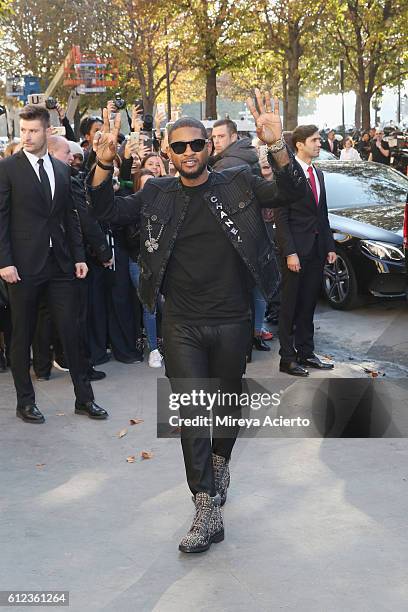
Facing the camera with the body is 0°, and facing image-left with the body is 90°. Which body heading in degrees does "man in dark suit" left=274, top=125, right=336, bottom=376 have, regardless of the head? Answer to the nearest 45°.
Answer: approximately 315°

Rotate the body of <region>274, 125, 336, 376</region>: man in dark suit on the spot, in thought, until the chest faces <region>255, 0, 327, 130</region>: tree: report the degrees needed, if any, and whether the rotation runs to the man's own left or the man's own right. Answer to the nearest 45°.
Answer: approximately 135° to the man's own left

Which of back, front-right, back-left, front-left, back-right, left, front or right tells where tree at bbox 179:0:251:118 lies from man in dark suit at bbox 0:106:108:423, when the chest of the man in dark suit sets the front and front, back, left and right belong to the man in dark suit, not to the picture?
back-left

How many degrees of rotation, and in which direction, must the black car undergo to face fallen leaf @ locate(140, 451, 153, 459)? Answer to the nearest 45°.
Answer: approximately 45° to its right

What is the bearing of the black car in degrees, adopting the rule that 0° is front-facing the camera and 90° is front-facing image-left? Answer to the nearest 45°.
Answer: approximately 315°

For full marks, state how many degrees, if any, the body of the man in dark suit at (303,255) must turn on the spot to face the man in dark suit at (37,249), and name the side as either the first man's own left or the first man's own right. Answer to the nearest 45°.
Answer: approximately 90° to the first man's own right

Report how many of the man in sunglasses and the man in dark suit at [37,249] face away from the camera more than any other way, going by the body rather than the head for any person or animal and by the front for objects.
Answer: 0

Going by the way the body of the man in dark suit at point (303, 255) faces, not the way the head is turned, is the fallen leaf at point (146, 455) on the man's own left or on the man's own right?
on the man's own right

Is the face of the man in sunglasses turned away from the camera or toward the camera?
toward the camera

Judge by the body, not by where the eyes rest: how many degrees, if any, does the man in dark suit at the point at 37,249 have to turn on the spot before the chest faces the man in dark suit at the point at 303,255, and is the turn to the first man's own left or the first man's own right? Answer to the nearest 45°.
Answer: approximately 90° to the first man's own left

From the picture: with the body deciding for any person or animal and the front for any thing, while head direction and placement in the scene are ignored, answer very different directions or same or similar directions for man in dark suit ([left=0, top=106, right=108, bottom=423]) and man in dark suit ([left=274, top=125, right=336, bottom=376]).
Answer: same or similar directions

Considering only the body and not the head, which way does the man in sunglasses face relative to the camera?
toward the camera

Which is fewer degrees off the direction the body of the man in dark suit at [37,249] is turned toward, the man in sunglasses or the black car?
the man in sunglasses

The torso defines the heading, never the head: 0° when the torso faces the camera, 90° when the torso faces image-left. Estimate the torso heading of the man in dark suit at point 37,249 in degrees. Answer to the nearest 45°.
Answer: approximately 315°
